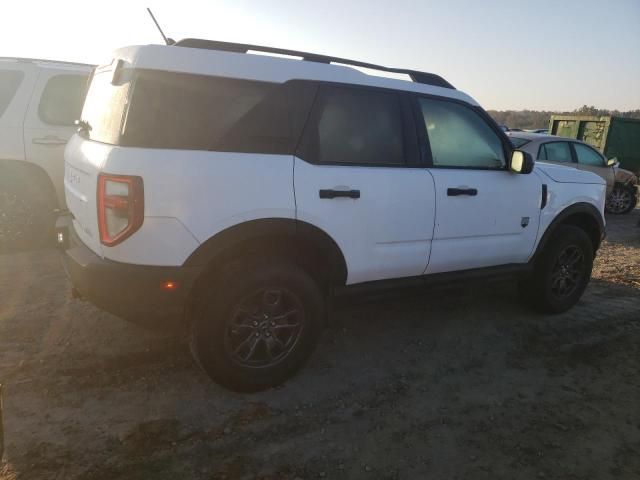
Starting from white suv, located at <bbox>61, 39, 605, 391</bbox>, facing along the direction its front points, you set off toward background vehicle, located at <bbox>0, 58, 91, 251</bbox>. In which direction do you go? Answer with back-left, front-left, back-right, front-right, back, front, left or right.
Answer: left

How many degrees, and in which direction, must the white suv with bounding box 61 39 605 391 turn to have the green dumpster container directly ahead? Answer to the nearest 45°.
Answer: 0° — it already faces it

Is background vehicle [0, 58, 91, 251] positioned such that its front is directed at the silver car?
yes

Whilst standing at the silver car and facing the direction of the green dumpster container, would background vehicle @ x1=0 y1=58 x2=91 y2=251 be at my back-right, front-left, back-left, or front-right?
back-left

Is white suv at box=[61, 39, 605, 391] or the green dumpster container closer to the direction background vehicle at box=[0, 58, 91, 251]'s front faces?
the green dumpster container

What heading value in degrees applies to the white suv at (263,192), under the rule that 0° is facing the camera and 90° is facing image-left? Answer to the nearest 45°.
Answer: approximately 225°

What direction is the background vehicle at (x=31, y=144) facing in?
to the viewer's right
